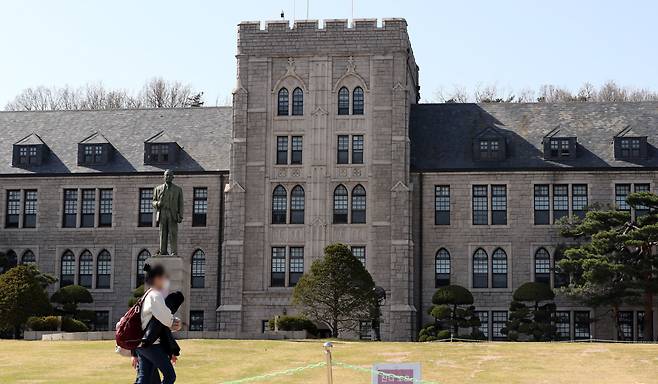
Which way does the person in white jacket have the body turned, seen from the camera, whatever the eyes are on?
to the viewer's right

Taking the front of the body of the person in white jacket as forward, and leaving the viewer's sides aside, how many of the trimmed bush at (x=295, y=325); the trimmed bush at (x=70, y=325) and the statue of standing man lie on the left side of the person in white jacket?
3

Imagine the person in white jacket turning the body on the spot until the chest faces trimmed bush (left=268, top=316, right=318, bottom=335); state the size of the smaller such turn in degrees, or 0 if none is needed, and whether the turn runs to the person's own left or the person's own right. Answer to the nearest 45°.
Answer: approximately 90° to the person's own left

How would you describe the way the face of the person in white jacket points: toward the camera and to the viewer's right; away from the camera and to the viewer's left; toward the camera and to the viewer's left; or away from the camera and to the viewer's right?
toward the camera and to the viewer's right

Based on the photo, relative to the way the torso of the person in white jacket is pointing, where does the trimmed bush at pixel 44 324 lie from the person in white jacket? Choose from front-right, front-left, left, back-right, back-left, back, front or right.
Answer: left

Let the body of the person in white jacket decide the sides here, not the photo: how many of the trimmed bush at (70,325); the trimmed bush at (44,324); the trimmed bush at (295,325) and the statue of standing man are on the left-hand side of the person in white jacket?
4

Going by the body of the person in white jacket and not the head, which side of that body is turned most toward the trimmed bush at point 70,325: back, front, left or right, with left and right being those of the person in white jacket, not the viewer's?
left

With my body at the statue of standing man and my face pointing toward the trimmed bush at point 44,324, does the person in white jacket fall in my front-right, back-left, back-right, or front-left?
back-left

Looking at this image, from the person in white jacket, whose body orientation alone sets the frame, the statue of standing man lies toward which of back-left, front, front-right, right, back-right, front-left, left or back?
left
